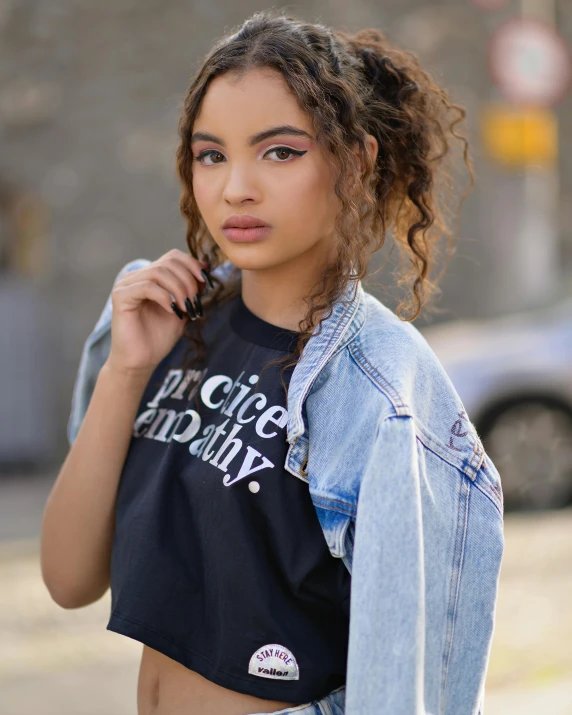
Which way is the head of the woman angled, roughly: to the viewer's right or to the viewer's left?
to the viewer's left

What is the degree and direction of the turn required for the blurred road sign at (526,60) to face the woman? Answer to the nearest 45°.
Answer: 0° — it already faces them

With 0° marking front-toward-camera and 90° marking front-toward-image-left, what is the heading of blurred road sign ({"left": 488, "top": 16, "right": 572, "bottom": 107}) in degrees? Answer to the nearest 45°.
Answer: approximately 0°

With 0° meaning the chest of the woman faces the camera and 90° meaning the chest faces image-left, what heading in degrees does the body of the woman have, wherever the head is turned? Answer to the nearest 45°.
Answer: approximately 45°
